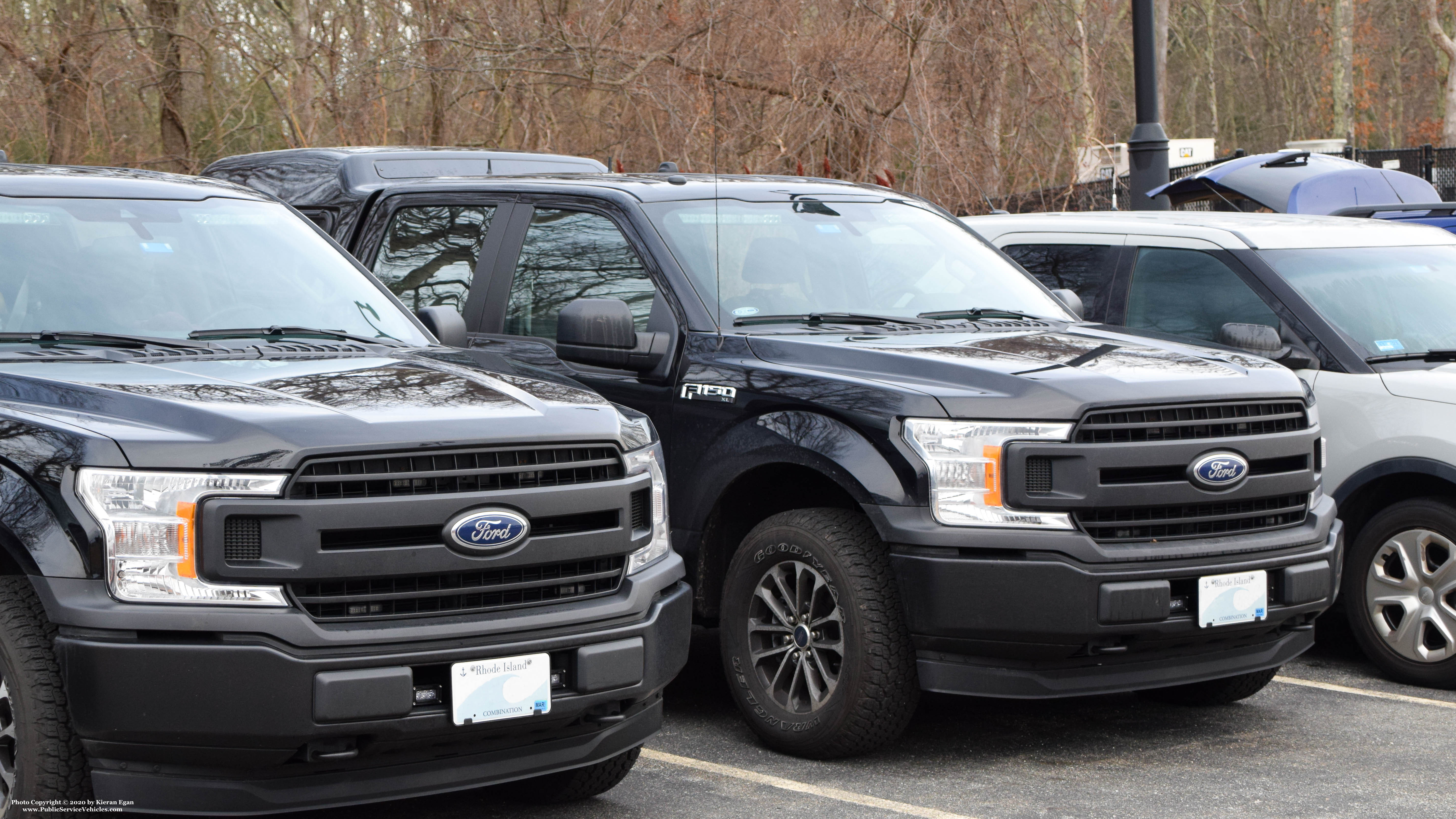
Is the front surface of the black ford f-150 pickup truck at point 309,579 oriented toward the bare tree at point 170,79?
no

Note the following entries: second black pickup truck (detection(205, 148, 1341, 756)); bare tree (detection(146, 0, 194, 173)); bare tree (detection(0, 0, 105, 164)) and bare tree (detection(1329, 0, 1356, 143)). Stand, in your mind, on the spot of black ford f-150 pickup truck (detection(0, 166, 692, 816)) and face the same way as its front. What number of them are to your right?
0

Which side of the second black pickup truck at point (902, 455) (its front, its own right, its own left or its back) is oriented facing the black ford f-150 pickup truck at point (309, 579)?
right

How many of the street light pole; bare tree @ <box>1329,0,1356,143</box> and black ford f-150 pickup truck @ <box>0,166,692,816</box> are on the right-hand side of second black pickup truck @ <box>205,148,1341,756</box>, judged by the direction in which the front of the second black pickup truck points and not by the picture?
1

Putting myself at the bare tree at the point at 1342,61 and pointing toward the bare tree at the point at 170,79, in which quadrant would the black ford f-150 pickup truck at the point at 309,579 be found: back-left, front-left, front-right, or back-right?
front-left

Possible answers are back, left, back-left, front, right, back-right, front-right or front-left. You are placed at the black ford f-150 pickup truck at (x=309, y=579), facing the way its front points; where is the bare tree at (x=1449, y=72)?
left

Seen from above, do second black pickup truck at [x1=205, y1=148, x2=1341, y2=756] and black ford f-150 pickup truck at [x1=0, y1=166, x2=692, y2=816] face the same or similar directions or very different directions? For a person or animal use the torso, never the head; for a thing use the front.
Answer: same or similar directions

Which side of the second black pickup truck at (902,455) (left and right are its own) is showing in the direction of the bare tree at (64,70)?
back

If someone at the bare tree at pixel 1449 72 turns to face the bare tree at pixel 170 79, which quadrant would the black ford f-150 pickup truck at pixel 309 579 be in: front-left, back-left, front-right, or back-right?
front-left

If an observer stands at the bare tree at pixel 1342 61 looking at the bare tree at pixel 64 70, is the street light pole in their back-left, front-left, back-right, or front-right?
front-left

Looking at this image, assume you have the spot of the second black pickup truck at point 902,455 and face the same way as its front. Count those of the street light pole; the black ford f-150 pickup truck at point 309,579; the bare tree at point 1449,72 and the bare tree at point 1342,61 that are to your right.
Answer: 1

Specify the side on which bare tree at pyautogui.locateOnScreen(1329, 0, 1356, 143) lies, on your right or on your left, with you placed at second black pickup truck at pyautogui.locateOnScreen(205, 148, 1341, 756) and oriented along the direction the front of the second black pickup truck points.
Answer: on your left

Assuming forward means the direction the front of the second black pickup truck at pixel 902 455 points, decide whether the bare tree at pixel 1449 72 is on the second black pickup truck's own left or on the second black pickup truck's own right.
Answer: on the second black pickup truck's own left

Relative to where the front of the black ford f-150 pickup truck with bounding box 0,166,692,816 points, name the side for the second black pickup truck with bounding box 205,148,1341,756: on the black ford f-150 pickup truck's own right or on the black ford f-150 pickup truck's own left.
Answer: on the black ford f-150 pickup truck's own left

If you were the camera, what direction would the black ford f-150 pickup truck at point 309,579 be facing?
facing the viewer and to the right of the viewer

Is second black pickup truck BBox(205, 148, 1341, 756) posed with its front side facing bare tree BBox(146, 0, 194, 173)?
no

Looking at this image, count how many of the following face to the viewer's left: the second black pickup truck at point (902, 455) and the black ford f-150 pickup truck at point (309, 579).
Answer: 0
